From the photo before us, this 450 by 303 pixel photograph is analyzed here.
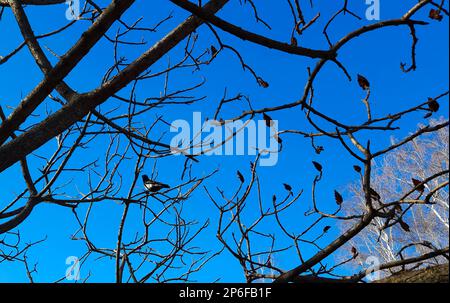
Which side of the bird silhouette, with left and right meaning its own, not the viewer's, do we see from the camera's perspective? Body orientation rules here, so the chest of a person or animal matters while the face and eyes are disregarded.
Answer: left
